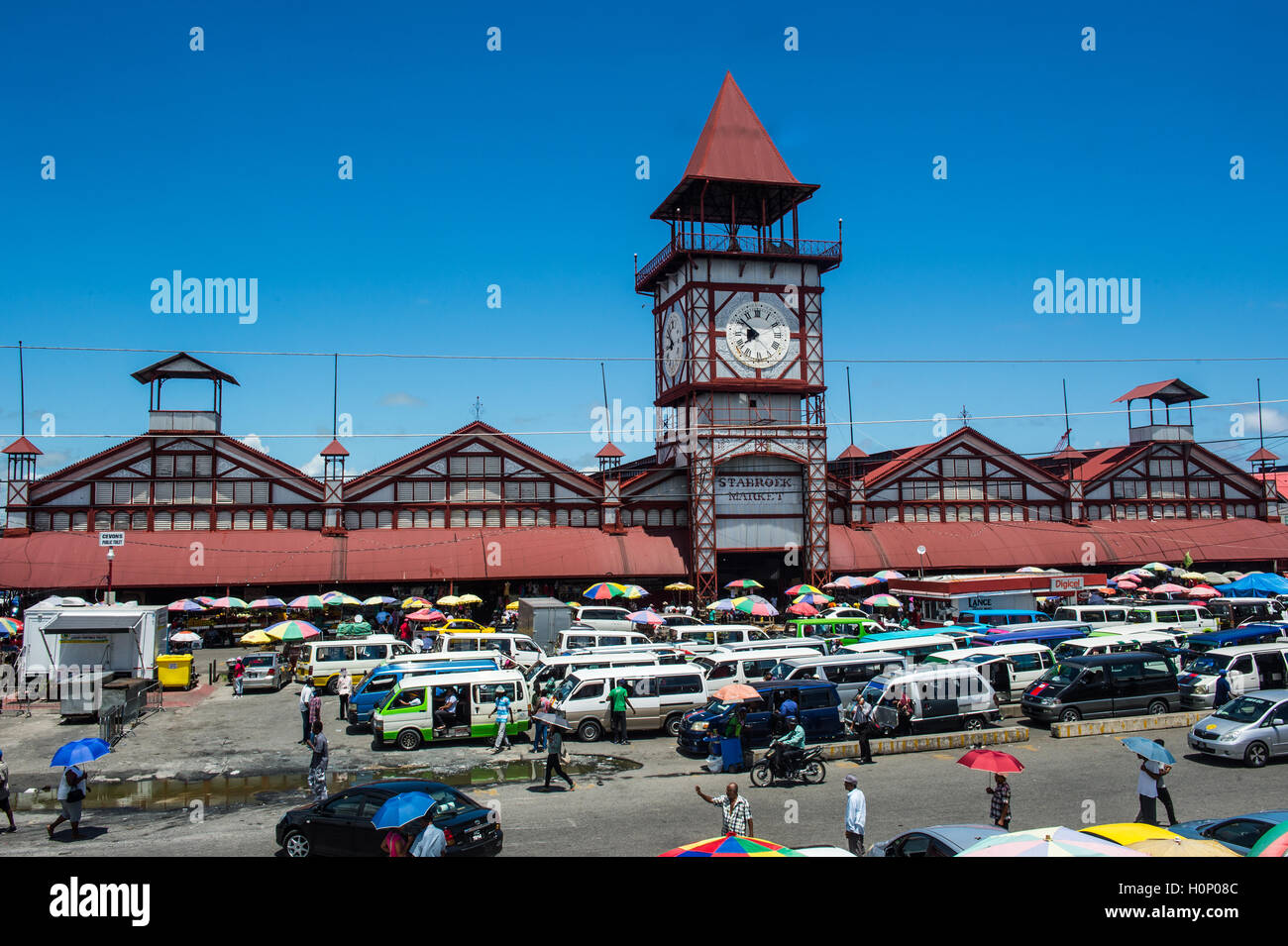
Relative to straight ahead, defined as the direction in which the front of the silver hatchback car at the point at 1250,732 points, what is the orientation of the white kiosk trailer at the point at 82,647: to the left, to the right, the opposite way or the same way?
to the left

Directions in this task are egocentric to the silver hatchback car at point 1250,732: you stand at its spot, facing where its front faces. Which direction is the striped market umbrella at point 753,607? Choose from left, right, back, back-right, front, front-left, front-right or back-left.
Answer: right

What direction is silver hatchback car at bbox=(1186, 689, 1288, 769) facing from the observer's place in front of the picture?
facing the viewer and to the left of the viewer

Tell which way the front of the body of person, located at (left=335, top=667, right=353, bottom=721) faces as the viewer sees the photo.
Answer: toward the camera

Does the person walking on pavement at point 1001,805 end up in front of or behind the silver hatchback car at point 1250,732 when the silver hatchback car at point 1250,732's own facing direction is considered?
in front

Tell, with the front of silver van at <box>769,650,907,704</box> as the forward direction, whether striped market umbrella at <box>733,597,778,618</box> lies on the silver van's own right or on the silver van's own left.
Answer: on the silver van's own right

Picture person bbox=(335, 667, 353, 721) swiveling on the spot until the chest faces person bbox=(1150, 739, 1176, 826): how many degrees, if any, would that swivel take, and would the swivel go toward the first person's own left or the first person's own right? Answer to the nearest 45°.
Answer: approximately 45° to the first person's own left

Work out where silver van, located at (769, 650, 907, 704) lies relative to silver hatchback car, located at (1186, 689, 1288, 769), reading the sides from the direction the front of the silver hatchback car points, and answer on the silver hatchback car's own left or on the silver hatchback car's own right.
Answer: on the silver hatchback car's own right

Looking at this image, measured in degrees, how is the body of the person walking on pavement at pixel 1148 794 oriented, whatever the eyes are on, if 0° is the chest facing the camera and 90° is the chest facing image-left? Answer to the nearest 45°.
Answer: approximately 45°

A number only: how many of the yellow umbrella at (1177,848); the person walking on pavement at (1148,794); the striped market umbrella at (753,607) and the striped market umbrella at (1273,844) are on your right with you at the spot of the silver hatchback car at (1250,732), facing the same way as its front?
1

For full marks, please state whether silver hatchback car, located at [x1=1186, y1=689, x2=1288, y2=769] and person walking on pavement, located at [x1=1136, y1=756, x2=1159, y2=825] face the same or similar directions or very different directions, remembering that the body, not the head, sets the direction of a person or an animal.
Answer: same or similar directions

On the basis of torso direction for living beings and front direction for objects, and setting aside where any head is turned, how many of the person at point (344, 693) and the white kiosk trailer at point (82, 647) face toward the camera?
2

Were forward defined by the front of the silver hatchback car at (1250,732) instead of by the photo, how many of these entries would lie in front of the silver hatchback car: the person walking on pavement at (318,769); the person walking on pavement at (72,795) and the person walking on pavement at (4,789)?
3
